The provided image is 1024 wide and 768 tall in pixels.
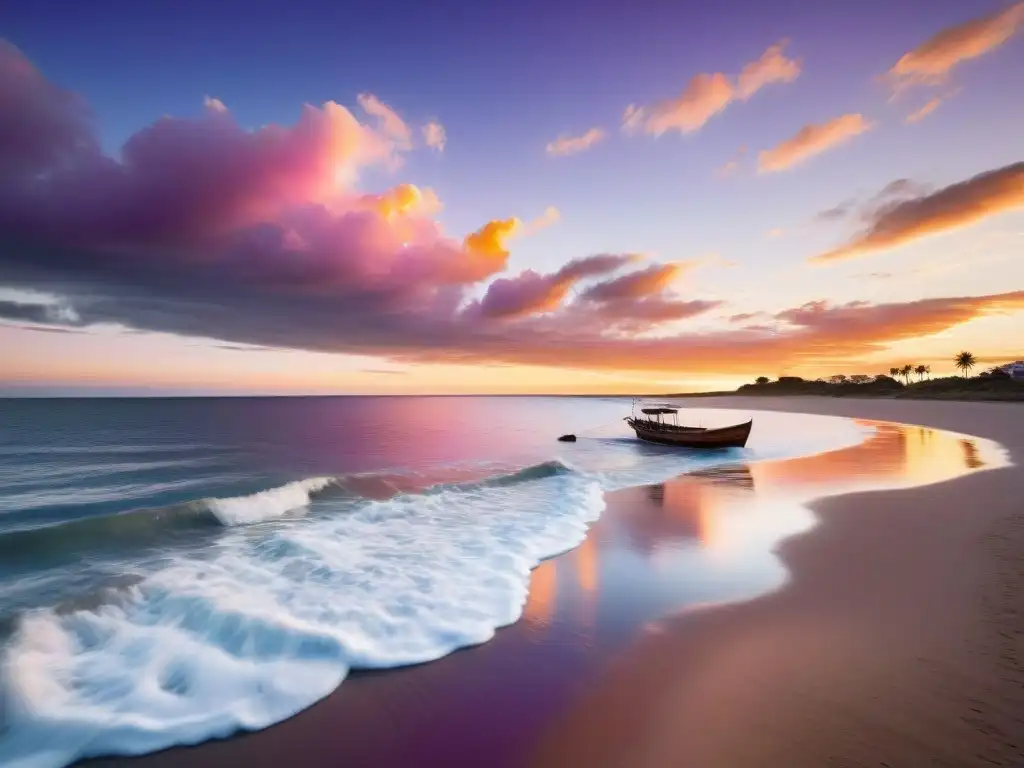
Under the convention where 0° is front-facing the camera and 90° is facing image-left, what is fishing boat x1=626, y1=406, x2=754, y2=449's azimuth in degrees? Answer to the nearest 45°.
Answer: approximately 270°
